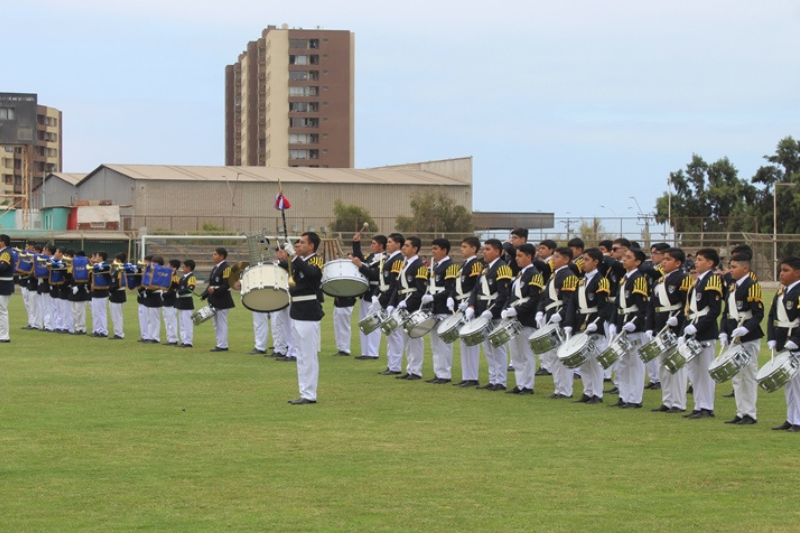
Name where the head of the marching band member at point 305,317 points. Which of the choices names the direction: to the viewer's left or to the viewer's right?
to the viewer's left

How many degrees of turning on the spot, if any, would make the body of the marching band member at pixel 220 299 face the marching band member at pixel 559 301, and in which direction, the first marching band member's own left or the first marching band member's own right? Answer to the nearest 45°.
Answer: approximately 135° to the first marching band member's own left

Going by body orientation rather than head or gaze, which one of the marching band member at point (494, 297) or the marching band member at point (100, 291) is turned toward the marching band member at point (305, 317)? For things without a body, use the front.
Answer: the marching band member at point (494, 297)

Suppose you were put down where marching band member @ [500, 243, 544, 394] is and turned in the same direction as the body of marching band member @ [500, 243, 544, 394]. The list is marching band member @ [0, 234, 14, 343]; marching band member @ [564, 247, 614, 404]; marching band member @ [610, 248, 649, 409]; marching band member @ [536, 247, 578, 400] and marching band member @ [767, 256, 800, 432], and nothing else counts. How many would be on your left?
4

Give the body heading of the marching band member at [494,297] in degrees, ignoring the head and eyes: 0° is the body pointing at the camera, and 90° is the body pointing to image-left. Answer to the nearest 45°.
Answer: approximately 45°

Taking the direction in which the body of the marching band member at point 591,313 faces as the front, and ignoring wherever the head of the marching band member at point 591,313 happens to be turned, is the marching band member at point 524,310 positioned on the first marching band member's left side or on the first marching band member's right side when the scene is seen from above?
on the first marching band member's right side

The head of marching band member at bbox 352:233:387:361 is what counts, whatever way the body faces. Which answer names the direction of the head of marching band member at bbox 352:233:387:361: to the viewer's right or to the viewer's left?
to the viewer's left

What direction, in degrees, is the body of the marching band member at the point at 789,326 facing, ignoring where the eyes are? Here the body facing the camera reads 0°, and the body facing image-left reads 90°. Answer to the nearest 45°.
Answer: approximately 45°

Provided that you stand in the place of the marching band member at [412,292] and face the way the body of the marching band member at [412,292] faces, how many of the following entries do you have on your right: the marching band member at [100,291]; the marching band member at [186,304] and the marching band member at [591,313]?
2

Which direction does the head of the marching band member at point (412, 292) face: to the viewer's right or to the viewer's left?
to the viewer's left

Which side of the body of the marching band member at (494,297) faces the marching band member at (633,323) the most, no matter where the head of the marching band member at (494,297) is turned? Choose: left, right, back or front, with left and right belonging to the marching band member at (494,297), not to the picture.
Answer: left

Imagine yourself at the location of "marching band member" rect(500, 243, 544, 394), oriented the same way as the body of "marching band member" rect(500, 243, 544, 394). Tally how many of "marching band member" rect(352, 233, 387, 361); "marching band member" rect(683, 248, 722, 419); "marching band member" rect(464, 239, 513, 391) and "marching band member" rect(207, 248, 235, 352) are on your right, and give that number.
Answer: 3

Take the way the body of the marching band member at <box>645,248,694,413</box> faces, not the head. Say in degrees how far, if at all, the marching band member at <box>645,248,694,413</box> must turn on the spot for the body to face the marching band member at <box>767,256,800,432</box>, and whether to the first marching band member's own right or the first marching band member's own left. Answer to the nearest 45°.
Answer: approximately 90° to the first marching band member's own left
